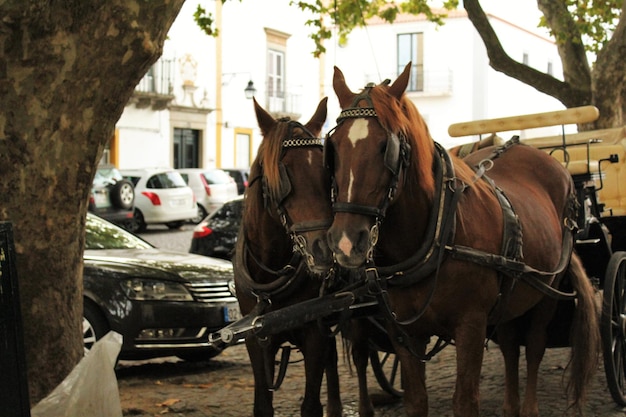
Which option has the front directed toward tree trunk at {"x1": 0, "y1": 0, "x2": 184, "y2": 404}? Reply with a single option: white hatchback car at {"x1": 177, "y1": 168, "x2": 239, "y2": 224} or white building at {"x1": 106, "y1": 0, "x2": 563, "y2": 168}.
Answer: the white building

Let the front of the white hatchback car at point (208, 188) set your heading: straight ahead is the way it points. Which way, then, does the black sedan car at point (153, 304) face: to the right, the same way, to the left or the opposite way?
the opposite way

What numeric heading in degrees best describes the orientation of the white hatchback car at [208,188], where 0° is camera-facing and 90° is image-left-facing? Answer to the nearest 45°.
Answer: approximately 135°

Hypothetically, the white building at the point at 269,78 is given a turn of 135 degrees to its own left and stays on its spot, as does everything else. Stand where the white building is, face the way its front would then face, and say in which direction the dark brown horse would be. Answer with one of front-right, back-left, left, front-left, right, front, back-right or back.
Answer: back-right

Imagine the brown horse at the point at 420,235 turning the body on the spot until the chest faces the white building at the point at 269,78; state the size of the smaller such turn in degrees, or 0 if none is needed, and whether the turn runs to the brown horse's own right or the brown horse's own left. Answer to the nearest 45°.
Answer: approximately 135° to the brown horse's own right

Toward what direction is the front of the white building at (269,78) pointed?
toward the camera

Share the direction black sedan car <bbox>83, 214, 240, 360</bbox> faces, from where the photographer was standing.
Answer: facing the viewer and to the right of the viewer

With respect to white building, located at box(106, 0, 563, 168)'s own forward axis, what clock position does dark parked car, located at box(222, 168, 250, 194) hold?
The dark parked car is roughly at 12 o'clock from the white building.

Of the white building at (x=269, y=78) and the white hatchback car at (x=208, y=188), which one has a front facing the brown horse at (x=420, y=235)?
the white building

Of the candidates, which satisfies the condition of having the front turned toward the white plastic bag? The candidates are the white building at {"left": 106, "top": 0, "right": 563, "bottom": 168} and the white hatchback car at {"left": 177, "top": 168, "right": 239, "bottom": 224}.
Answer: the white building

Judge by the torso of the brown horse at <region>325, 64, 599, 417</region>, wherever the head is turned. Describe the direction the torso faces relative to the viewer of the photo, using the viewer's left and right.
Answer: facing the viewer and to the left of the viewer

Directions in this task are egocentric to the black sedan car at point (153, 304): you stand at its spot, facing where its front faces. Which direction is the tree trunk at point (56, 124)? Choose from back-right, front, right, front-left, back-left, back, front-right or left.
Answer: front-right

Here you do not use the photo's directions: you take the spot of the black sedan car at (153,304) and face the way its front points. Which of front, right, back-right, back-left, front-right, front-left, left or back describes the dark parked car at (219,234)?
back-left

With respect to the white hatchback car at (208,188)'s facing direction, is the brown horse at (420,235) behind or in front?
behind

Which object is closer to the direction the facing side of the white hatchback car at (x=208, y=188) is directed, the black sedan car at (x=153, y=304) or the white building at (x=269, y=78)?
the white building

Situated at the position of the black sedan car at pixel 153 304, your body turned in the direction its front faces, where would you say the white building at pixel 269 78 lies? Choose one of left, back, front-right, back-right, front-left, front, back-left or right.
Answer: back-left

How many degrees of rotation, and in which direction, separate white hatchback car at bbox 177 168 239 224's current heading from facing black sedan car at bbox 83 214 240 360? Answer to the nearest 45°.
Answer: approximately 135° to its left

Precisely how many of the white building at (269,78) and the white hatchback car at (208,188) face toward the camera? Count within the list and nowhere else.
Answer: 1
